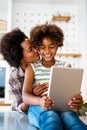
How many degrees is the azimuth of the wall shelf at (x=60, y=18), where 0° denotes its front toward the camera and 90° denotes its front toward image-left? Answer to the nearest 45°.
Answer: approximately 0°

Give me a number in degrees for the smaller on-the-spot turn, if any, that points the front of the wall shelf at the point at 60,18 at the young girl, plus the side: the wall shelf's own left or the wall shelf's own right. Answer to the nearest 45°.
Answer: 0° — it already faces them
